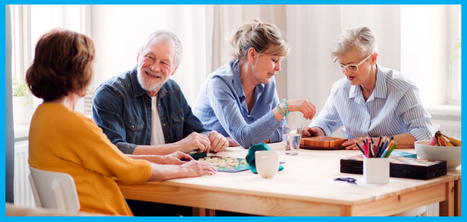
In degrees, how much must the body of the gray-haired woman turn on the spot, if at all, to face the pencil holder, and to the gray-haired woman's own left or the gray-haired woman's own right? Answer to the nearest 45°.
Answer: approximately 45° to the gray-haired woman's own left

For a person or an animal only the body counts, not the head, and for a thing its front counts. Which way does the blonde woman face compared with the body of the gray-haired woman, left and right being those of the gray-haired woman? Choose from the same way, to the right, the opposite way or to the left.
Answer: to the left

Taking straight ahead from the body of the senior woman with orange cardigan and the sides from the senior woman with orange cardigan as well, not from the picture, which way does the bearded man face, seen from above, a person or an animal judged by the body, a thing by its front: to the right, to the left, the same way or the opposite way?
to the right

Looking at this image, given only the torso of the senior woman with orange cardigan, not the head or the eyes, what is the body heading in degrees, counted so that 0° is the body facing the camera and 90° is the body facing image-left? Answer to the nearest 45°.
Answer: approximately 225°

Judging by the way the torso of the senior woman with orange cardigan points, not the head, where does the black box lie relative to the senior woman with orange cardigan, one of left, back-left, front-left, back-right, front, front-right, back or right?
front-right

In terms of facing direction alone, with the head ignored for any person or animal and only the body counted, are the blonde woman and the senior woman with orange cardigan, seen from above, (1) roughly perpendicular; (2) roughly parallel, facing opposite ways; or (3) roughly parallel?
roughly perpendicular

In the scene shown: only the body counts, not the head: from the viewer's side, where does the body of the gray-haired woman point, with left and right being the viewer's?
facing the viewer and to the left of the viewer

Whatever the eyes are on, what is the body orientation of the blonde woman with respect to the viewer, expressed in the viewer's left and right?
facing the viewer and to the right of the viewer

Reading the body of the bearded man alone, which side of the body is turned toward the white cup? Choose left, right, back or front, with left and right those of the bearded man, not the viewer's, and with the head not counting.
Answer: front

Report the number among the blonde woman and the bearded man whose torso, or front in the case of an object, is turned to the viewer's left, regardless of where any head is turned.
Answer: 0

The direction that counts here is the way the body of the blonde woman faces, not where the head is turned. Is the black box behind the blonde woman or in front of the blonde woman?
in front

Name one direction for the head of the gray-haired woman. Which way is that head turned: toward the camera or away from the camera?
toward the camera

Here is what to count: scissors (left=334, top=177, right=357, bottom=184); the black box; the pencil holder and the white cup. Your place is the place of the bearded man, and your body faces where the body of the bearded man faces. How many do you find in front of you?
4

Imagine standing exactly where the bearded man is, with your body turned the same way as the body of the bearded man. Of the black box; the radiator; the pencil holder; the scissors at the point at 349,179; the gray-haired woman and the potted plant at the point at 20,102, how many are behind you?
2

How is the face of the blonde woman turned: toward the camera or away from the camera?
toward the camera

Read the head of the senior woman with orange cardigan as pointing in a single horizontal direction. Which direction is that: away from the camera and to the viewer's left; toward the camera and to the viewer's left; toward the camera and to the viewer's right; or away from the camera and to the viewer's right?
away from the camera and to the viewer's right
